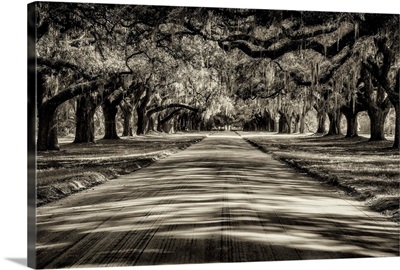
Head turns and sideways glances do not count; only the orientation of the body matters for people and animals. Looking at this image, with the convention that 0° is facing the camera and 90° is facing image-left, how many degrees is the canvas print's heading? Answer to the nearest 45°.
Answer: approximately 315°
